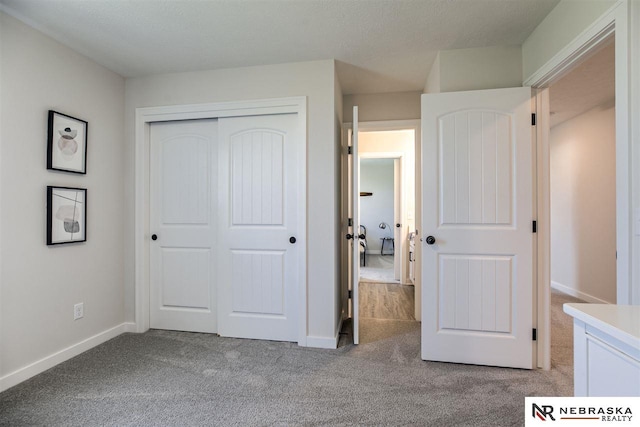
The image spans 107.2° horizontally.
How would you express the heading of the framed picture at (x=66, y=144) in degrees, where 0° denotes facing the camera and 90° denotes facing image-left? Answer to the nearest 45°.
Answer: approximately 315°

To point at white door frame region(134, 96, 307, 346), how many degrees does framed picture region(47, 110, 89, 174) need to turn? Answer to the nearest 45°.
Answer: approximately 45° to its left

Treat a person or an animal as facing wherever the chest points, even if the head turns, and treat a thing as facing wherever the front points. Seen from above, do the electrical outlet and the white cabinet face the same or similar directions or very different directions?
very different directions

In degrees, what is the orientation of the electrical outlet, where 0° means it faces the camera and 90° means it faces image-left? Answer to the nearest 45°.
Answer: approximately 315°

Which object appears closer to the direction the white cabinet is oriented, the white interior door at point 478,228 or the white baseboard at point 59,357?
the white baseboard

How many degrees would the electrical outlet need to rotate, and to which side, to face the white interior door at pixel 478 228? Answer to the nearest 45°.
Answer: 0° — it already faces it

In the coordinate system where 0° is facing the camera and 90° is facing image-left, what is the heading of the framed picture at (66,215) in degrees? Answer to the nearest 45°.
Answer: approximately 315°

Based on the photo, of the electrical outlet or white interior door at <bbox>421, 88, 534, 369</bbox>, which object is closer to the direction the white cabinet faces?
the electrical outlet
